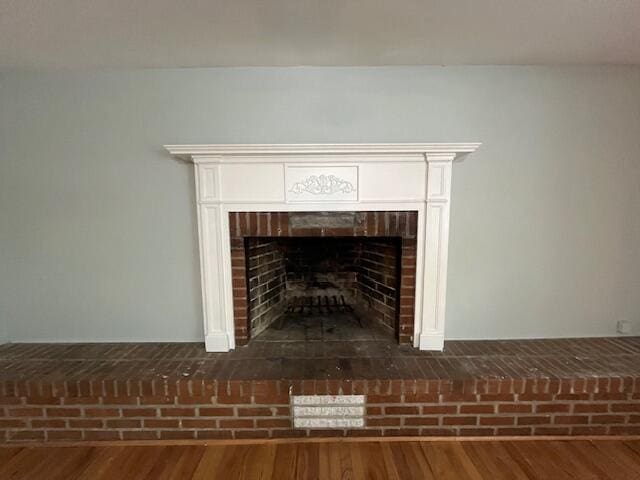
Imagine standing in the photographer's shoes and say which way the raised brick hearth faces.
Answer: facing the viewer

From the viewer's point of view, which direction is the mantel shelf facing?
toward the camera

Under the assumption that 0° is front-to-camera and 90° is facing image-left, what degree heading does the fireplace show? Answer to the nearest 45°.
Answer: approximately 0°

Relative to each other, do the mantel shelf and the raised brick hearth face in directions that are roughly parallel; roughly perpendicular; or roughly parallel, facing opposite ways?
roughly parallel
